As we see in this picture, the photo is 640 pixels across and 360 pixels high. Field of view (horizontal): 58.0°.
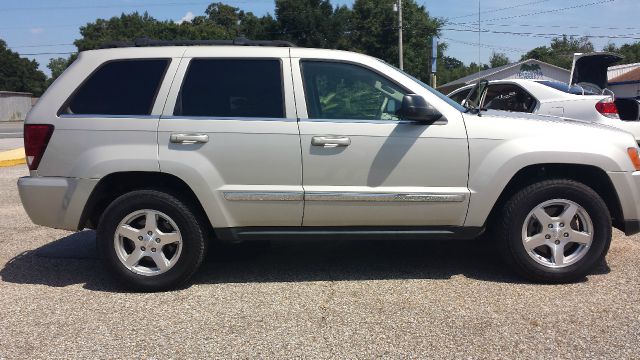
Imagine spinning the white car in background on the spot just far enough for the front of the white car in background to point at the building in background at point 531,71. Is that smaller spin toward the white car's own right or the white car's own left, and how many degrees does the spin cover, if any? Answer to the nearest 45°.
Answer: approximately 45° to the white car's own right

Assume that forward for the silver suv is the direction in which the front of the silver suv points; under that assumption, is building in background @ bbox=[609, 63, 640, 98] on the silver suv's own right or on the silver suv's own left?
on the silver suv's own left

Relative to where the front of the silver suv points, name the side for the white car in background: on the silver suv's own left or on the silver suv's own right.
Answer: on the silver suv's own left

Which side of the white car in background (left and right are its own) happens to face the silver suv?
left

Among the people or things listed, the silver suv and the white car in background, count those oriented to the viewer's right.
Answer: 1

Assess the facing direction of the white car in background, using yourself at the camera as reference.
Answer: facing away from the viewer and to the left of the viewer

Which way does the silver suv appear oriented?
to the viewer's right

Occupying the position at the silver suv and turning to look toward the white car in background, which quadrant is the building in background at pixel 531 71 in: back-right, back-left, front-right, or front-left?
front-left

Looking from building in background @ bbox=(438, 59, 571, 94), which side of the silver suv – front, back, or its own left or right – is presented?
left
